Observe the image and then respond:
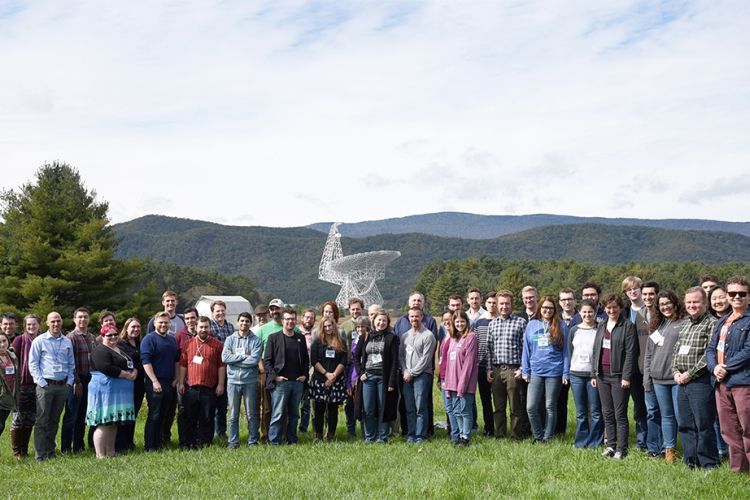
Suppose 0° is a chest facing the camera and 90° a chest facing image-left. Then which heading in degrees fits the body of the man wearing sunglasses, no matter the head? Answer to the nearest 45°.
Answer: approximately 45°

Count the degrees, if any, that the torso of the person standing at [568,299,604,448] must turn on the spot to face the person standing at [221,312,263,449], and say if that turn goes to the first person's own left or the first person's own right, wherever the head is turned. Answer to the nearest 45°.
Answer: approximately 90° to the first person's own right

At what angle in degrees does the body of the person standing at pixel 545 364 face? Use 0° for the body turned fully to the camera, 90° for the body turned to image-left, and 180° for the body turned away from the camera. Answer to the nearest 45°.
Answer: approximately 0°

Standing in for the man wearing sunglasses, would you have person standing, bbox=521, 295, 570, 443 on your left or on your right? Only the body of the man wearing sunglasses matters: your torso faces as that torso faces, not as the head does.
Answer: on your right

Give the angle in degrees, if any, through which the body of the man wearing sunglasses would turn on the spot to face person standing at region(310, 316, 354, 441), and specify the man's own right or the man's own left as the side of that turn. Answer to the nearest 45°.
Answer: approximately 45° to the man's own right
